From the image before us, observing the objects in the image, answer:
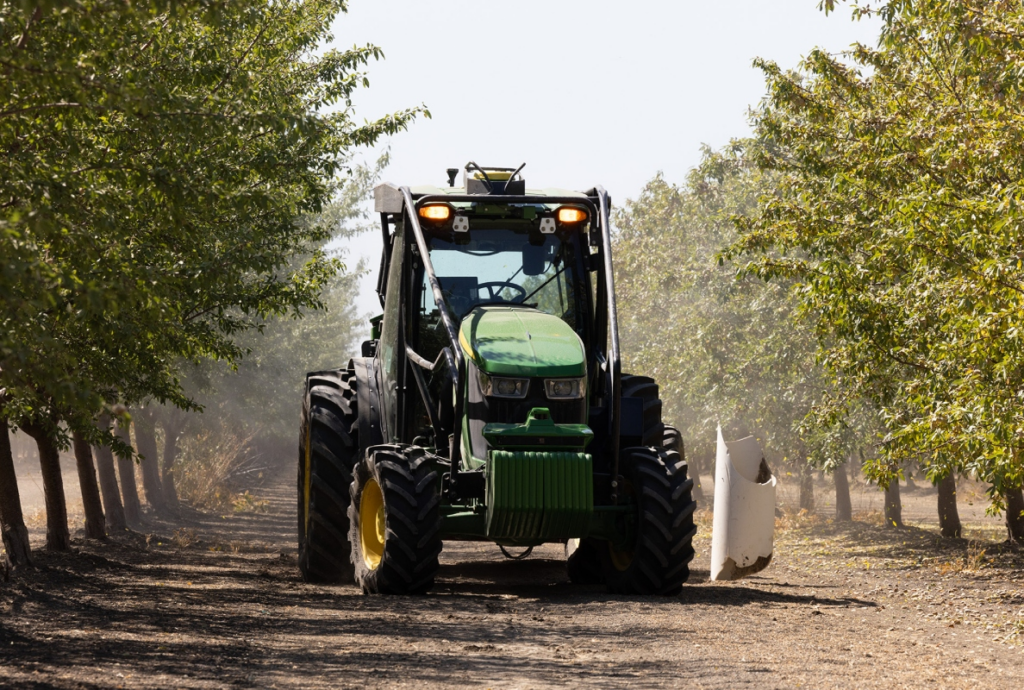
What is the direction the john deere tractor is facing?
toward the camera

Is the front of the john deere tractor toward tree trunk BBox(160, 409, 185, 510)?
no

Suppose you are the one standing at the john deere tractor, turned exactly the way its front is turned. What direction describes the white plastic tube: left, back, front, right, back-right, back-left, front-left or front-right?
back-left
